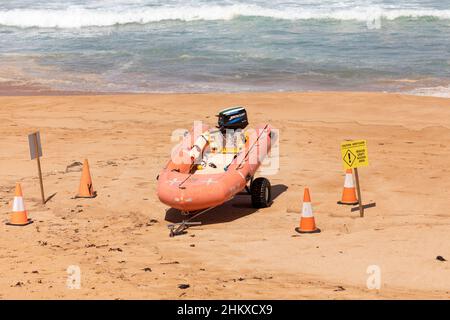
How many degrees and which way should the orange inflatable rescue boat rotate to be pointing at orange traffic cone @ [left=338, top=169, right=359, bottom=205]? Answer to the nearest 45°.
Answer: approximately 135° to its left

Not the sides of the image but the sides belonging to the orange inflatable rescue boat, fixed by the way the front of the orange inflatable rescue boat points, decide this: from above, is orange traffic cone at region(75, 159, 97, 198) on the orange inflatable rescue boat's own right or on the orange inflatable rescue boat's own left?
on the orange inflatable rescue boat's own right

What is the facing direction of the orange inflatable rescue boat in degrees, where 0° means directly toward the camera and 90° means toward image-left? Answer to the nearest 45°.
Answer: approximately 45°

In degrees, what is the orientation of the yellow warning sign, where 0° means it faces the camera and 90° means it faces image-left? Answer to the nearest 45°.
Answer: approximately 0°
